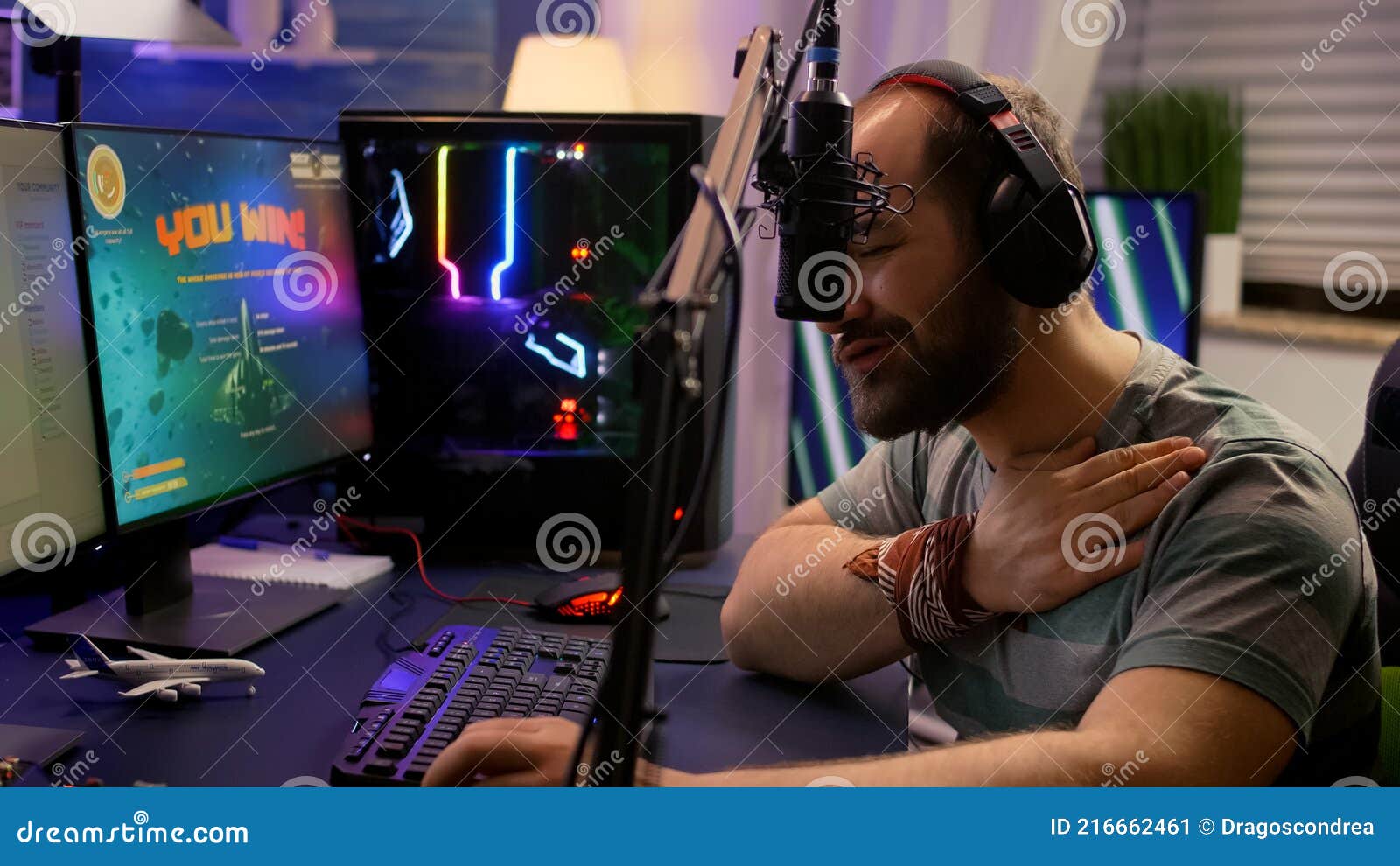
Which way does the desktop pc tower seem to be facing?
to the viewer's right

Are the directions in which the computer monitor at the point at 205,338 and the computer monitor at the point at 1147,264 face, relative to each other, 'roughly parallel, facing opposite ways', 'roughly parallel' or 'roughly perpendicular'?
roughly perpendicular

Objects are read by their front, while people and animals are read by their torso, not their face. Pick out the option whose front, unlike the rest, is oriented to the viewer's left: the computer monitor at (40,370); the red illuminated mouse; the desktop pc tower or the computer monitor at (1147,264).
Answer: the red illuminated mouse

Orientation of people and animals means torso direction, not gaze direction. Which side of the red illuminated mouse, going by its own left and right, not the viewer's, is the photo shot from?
left

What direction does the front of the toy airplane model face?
to the viewer's right

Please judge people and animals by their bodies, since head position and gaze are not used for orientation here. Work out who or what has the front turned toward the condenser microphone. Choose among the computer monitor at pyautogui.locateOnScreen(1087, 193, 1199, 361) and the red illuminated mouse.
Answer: the computer monitor

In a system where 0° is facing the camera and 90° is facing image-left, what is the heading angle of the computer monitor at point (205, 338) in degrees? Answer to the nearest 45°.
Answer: approximately 315°
